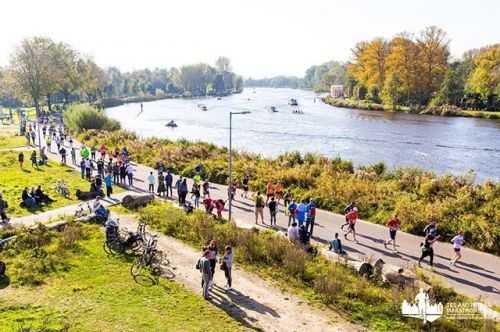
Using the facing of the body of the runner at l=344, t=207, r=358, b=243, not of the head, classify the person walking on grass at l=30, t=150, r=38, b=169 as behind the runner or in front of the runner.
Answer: behind

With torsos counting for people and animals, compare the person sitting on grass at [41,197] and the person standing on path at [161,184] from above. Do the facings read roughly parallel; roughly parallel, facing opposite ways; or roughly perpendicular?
roughly perpendicular

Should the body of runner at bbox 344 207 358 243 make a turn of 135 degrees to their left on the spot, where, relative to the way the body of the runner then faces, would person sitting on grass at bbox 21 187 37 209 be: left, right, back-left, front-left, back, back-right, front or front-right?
left

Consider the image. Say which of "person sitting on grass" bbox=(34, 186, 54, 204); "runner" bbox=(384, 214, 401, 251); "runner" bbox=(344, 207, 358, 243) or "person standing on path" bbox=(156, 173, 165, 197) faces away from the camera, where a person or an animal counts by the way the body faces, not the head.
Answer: the person standing on path

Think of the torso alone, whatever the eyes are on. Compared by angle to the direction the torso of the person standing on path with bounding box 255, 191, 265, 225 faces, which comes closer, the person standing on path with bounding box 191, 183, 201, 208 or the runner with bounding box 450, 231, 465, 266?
the person standing on path with bounding box 191, 183, 201, 208

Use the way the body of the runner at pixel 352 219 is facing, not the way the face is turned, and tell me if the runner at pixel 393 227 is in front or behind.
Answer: in front

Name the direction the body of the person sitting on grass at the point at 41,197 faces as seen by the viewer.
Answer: to the viewer's right

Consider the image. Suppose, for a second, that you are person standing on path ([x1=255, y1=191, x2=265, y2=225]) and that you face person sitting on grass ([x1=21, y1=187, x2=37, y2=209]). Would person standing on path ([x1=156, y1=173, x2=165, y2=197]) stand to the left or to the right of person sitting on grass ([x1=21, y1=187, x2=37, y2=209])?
right

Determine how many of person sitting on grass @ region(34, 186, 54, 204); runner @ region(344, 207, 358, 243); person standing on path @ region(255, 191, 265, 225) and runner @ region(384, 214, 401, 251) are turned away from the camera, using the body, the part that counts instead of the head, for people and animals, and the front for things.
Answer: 1

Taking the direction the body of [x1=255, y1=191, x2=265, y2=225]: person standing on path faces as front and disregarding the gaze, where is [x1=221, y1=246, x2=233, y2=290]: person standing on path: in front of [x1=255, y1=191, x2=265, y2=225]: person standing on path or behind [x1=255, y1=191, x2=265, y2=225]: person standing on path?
behind

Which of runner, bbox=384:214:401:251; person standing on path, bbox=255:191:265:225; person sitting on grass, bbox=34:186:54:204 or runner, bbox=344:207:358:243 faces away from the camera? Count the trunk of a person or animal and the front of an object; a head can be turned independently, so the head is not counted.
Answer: the person standing on path

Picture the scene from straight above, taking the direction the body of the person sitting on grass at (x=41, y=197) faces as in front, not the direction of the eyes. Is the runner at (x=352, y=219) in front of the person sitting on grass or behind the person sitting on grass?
in front

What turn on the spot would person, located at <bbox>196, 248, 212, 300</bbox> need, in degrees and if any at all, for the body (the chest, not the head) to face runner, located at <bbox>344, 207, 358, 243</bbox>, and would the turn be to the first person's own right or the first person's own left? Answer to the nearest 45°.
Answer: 0° — they already face them

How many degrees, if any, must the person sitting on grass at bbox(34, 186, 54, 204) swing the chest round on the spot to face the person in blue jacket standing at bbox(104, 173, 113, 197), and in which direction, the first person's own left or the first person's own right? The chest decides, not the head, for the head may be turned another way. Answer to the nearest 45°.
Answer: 0° — they already face them

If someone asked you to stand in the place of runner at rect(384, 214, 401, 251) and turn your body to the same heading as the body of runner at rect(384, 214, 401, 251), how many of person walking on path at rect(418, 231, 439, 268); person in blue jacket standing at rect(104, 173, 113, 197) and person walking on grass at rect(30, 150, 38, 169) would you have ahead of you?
1

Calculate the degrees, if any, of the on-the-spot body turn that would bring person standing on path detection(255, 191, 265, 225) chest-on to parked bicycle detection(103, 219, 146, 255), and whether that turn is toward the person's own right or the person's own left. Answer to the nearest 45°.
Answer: approximately 135° to the person's own left
